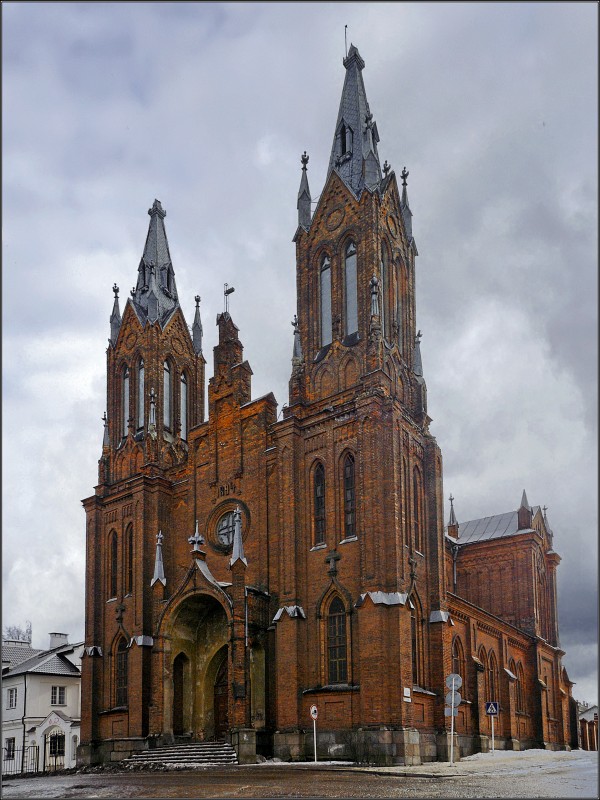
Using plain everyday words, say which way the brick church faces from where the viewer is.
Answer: facing the viewer and to the left of the viewer
